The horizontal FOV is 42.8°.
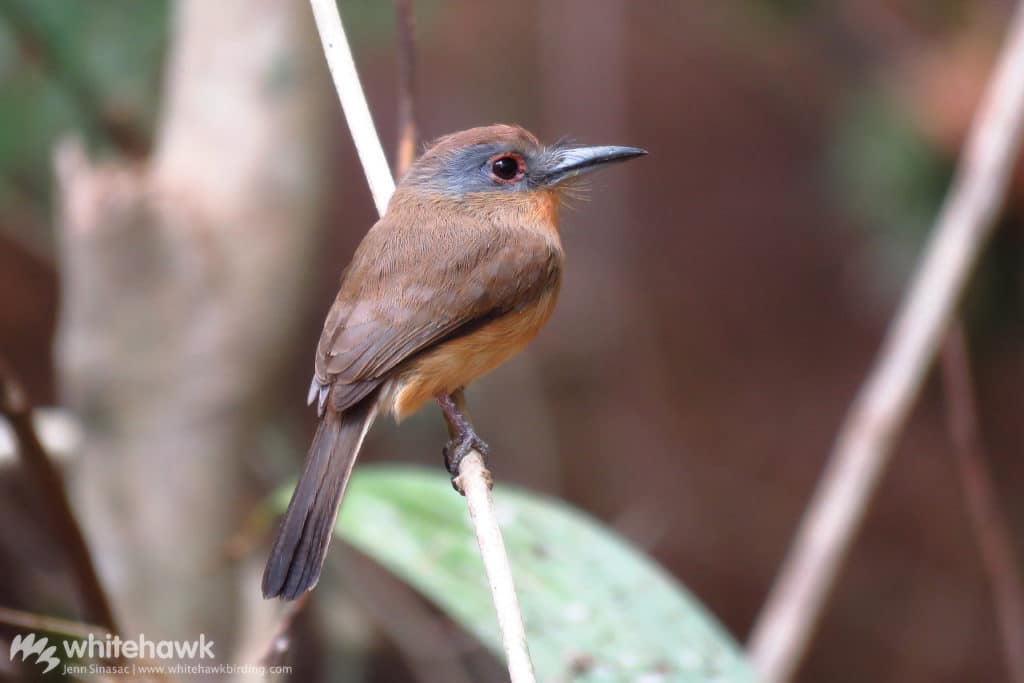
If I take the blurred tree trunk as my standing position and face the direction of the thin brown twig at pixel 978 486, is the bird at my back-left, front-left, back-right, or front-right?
front-right

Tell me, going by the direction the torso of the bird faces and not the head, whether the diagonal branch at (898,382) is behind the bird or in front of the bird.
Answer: in front

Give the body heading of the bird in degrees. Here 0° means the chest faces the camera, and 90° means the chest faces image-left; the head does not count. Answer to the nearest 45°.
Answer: approximately 270°

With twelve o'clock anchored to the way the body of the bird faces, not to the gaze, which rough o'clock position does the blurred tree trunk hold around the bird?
The blurred tree trunk is roughly at 8 o'clock from the bird.

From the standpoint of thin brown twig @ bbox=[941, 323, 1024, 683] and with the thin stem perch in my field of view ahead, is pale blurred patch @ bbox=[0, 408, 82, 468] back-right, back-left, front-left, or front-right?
front-right

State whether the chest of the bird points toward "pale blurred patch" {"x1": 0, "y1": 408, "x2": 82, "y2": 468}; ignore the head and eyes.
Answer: no

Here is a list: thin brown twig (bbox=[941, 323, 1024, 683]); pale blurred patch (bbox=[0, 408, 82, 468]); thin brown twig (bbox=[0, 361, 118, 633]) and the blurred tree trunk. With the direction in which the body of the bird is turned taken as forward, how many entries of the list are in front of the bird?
1

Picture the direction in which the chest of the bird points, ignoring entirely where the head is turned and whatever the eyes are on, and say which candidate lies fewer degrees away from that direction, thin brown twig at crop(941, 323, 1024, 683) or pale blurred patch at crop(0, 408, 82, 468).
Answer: the thin brown twig

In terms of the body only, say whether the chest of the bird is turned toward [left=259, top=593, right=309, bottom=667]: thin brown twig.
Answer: no

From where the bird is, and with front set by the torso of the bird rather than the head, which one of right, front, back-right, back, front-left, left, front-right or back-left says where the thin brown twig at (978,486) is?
front

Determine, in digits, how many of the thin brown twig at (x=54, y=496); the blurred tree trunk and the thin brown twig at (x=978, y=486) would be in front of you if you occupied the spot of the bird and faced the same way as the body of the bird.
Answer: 1

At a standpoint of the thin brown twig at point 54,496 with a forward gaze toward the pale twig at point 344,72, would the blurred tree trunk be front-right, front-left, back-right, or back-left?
front-left
